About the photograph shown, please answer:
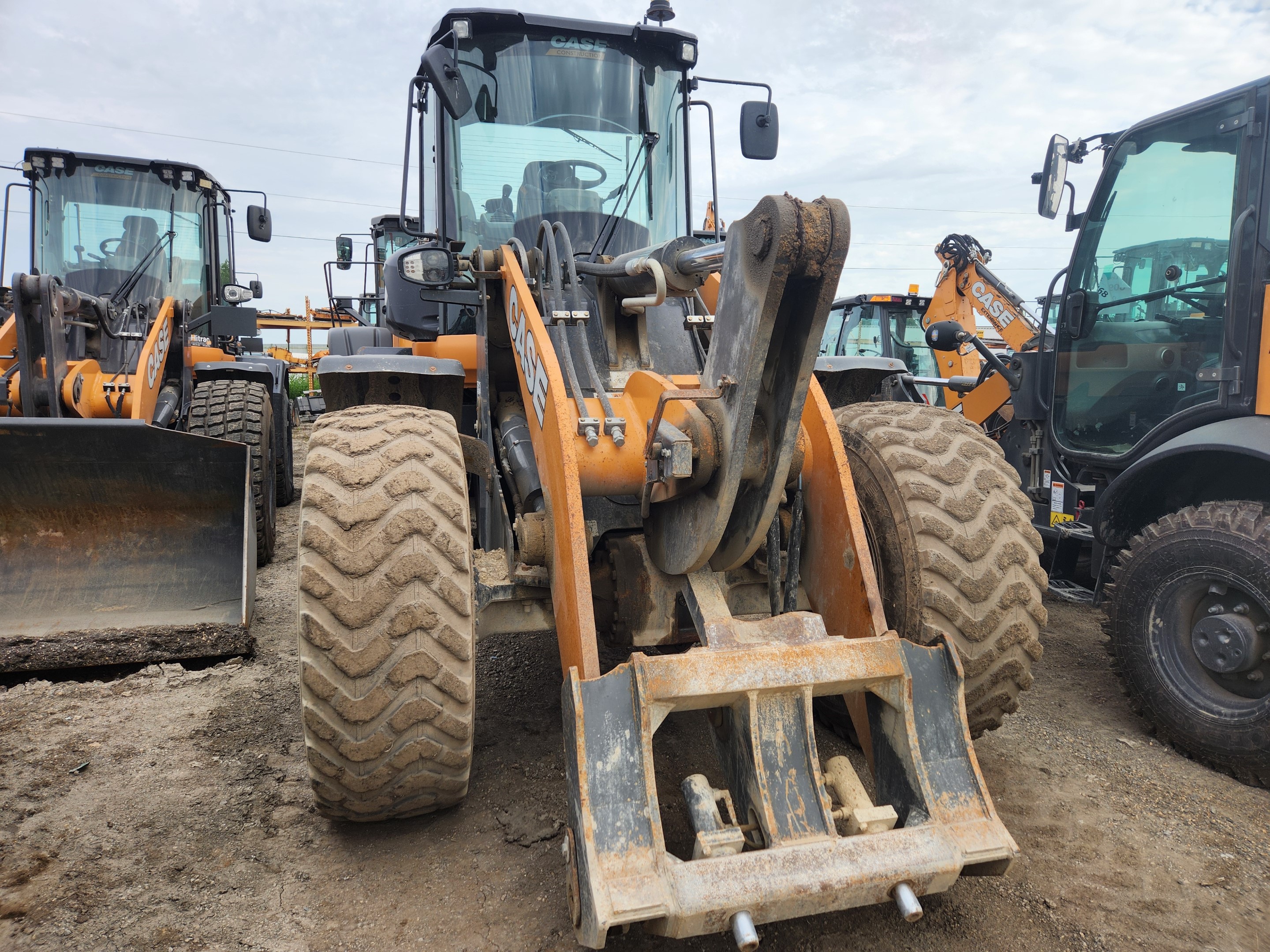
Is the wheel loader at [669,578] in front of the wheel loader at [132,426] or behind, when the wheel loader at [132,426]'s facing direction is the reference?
in front

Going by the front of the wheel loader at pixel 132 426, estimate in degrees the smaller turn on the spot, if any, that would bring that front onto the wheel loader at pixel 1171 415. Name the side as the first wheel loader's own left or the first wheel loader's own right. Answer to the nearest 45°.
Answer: approximately 45° to the first wheel loader's own left

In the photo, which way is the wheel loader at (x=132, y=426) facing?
toward the camera
